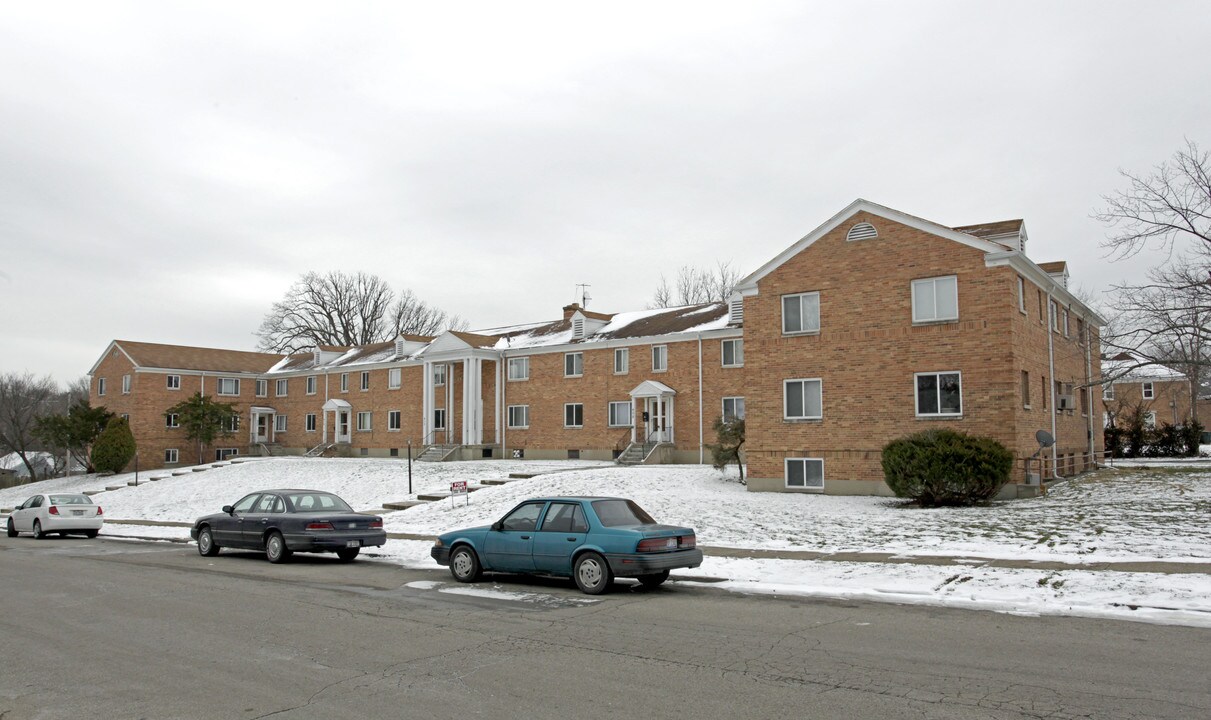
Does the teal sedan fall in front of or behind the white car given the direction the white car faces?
behind

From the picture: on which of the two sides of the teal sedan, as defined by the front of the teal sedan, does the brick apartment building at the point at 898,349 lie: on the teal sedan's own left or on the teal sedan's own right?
on the teal sedan's own right

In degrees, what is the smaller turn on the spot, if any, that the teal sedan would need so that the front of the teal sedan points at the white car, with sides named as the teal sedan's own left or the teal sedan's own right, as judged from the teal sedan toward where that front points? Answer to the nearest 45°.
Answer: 0° — it already faces it

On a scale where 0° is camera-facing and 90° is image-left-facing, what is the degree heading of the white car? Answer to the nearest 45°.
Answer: approximately 135°

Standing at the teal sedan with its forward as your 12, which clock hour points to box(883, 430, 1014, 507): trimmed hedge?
The trimmed hedge is roughly at 3 o'clock from the teal sedan.

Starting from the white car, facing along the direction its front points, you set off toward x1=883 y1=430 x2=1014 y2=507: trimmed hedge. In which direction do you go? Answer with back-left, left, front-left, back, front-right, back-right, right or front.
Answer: back

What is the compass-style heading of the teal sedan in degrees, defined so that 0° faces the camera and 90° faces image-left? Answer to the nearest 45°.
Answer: approximately 135°

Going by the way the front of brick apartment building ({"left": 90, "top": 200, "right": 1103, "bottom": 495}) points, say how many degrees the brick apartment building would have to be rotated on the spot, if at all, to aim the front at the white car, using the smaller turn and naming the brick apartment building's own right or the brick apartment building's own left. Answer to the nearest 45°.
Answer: approximately 45° to the brick apartment building's own right

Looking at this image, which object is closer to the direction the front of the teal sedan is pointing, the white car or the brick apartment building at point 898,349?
the white car

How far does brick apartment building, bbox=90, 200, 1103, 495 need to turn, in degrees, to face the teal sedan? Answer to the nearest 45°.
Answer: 0° — it already faces it

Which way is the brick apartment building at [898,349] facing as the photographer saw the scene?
facing the viewer and to the left of the viewer

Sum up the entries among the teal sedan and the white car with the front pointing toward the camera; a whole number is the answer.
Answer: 0

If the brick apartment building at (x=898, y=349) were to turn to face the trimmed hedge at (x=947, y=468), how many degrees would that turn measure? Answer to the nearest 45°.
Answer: approximately 45° to its left

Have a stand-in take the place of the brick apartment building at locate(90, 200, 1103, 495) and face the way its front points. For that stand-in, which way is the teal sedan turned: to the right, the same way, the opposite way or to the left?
to the right

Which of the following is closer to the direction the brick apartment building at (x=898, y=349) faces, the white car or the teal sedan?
the teal sedan
